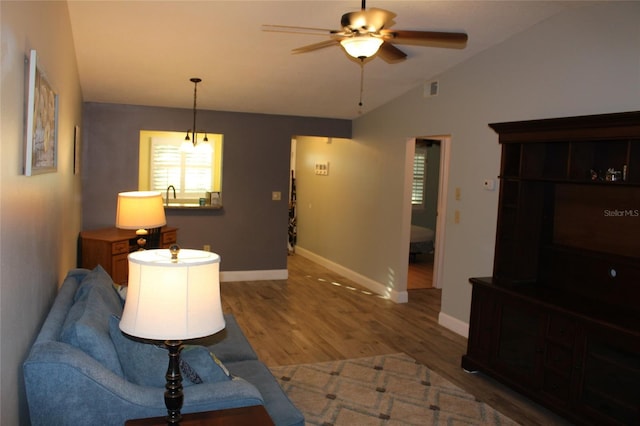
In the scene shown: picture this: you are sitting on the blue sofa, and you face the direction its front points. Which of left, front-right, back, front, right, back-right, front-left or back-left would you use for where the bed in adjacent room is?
front-left

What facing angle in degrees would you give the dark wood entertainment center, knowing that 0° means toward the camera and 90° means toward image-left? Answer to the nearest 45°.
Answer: approximately 45°

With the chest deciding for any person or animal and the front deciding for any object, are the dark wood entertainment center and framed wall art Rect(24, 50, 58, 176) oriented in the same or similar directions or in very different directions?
very different directions

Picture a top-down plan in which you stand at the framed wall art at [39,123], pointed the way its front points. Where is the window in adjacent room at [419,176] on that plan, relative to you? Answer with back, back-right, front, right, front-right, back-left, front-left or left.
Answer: front-left

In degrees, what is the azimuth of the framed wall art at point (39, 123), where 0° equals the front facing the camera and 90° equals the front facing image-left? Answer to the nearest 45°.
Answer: approximately 270°

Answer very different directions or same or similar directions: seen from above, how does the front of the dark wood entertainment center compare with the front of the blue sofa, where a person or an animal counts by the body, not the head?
very different directions

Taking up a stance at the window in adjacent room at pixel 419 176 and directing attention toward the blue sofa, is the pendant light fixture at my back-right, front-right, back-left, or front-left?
front-right

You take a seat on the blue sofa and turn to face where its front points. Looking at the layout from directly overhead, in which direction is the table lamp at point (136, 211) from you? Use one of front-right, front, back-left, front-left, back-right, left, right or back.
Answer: left

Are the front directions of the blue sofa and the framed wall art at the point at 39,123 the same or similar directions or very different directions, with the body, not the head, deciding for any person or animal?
same or similar directions

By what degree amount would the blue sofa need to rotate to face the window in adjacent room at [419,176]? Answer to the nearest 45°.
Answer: approximately 45° to its left

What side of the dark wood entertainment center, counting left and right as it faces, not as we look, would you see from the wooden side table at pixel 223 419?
front

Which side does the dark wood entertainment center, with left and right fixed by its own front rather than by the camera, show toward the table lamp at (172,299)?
front

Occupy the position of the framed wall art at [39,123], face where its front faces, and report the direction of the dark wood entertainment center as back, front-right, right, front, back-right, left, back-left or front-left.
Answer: front

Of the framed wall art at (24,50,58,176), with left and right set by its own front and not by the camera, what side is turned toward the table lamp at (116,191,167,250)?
left

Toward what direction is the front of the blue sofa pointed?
to the viewer's right
